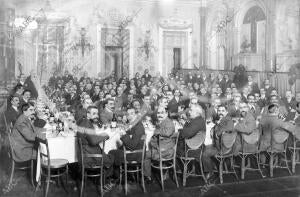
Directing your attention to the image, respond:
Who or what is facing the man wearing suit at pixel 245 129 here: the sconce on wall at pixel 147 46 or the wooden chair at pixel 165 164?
the sconce on wall

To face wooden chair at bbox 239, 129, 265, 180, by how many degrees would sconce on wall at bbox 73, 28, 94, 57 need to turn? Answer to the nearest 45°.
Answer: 0° — it already faces it

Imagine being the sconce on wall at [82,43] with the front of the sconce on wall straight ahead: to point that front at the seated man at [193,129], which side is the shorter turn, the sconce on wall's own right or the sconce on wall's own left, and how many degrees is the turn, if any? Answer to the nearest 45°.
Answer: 0° — it already faces them

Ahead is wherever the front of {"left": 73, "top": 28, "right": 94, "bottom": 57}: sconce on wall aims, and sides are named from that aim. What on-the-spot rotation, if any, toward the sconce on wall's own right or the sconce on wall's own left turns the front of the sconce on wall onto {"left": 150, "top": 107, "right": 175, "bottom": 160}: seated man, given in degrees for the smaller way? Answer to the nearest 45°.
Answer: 0° — it already faces them

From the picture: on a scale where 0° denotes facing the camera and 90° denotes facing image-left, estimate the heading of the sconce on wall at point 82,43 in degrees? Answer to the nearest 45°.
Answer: approximately 0°

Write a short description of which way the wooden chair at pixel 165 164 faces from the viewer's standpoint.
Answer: facing away from the viewer and to the left of the viewer

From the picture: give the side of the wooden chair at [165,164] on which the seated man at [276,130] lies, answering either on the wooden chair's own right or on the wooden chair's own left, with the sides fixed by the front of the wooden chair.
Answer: on the wooden chair's own right

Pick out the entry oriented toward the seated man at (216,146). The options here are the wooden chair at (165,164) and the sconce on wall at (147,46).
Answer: the sconce on wall
